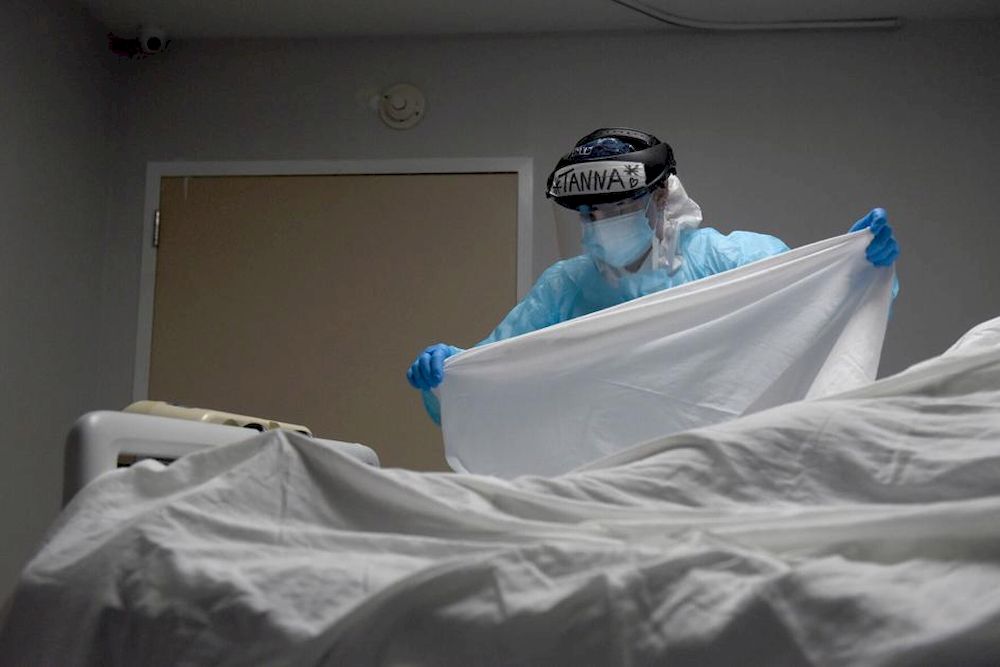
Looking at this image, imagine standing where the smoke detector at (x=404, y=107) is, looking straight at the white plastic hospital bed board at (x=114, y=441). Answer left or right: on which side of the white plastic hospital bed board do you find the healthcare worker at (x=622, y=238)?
left

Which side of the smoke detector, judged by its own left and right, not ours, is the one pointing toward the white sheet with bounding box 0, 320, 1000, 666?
front

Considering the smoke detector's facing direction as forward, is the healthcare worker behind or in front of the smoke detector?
in front

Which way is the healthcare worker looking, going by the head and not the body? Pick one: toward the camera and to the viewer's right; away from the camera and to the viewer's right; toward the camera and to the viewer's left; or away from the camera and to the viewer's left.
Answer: toward the camera and to the viewer's left

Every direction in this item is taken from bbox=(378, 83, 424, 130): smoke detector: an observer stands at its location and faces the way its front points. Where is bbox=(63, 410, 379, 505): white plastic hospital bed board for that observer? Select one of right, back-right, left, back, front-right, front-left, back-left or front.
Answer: front

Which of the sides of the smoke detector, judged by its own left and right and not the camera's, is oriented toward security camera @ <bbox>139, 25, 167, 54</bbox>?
right

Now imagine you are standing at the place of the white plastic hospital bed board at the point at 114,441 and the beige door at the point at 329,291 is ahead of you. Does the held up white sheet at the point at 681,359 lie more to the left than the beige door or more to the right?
right

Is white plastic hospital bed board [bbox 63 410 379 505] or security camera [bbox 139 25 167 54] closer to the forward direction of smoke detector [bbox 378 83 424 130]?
the white plastic hospital bed board

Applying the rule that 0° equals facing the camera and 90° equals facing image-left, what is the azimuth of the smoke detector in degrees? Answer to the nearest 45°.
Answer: approximately 0°
